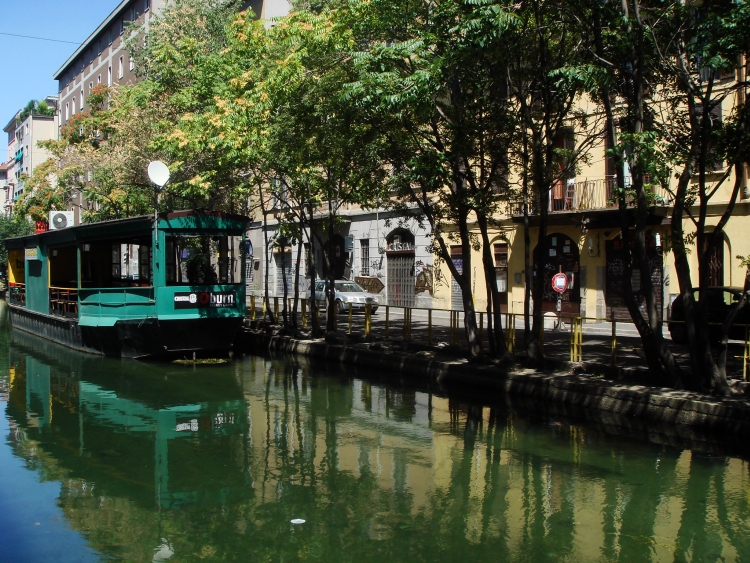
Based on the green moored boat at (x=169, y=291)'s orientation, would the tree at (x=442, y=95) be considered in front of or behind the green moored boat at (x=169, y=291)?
in front

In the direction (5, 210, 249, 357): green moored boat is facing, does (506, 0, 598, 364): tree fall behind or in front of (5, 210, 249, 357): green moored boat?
in front

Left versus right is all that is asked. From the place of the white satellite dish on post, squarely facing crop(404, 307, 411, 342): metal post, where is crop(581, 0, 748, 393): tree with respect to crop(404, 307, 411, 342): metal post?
right

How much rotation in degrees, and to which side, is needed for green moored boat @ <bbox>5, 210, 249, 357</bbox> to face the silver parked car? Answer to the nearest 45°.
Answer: approximately 90° to its left

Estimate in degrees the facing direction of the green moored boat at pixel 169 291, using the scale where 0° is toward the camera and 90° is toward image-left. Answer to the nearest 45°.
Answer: approximately 315°

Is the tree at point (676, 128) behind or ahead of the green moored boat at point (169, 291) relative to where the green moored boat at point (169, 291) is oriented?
ahead

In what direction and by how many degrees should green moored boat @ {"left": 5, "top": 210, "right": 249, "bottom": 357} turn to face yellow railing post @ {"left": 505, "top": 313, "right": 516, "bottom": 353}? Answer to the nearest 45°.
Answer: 0° — it already faces it
